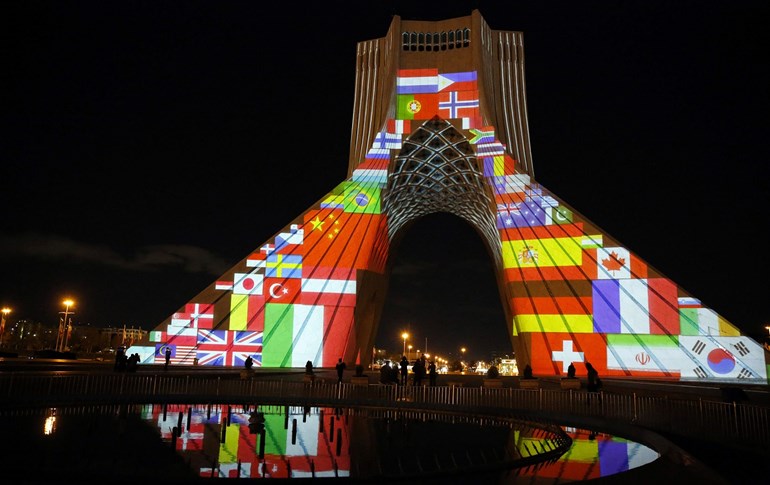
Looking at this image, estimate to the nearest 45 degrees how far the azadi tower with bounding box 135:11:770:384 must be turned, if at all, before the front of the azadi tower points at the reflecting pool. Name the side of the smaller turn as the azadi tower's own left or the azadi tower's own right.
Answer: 0° — it already faces it

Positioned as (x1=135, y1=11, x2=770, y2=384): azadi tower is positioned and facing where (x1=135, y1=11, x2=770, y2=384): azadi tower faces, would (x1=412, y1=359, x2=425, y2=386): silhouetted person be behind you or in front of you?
in front

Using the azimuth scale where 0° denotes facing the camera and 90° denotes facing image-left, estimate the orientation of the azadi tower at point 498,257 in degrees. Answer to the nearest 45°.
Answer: approximately 0°
